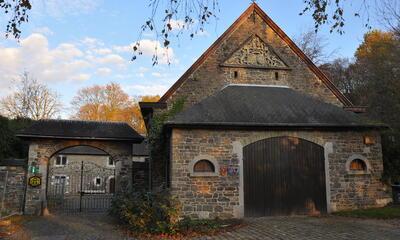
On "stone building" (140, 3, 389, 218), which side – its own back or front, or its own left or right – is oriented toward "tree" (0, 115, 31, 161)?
right

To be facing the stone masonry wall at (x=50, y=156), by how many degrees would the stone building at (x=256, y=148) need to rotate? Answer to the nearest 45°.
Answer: approximately 90° to its right

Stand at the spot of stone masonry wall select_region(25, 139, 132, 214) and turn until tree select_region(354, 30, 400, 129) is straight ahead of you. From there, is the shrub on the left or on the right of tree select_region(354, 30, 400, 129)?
right

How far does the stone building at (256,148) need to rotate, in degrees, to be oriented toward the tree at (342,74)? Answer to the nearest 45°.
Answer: approximately 180°

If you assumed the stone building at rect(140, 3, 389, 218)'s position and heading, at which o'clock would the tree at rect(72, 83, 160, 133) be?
The tree is roughly at 5 o'clock from the stone building.

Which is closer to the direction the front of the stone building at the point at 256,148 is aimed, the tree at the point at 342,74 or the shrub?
the shrub

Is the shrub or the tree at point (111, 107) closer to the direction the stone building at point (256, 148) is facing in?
the shrub

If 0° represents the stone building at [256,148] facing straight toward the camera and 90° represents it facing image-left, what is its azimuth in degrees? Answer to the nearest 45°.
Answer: approximately 0°

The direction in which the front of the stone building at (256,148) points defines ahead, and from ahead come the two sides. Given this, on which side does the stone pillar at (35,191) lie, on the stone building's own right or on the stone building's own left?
on the stone building's own right

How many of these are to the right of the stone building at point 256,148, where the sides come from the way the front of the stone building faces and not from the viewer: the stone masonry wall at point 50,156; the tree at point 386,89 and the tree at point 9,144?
2

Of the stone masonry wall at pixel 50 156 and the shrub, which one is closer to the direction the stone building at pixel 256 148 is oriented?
the shrub

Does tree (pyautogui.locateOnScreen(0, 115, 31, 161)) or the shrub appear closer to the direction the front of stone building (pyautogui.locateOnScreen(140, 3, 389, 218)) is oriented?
the shrub
